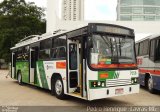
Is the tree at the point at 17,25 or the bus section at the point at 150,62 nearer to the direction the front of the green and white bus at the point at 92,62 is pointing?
the bus section

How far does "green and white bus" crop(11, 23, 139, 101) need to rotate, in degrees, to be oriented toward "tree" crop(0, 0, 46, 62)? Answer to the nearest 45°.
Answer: approximately 135° to its left

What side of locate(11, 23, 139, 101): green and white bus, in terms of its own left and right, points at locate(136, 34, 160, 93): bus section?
left

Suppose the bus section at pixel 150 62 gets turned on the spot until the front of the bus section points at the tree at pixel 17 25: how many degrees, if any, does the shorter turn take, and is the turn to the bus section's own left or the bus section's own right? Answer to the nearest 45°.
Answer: approximately 180°

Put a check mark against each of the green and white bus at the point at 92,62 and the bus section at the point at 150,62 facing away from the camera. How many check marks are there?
0

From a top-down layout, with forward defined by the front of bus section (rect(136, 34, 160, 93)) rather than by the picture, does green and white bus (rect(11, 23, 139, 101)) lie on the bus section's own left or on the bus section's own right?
on the bus section's own right

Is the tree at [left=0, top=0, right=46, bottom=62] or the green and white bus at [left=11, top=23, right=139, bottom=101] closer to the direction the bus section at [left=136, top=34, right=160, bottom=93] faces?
the green and white bus
